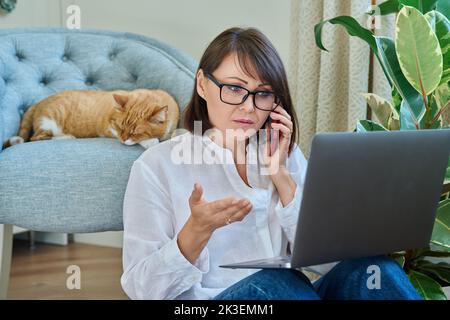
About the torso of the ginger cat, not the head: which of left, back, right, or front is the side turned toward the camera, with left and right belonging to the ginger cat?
right

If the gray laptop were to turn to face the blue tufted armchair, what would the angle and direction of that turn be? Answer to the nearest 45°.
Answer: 0° — it already faces it

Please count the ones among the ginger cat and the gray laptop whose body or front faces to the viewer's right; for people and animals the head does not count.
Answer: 1

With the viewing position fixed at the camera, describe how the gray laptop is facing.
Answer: facing away from the viewer and to the left of the viewer

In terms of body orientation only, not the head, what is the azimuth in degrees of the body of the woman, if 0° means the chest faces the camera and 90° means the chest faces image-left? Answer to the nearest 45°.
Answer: approximately 315°

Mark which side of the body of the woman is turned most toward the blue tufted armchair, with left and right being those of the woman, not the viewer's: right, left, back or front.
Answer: back

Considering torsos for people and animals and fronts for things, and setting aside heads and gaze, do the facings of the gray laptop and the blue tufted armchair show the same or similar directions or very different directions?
very different directions
